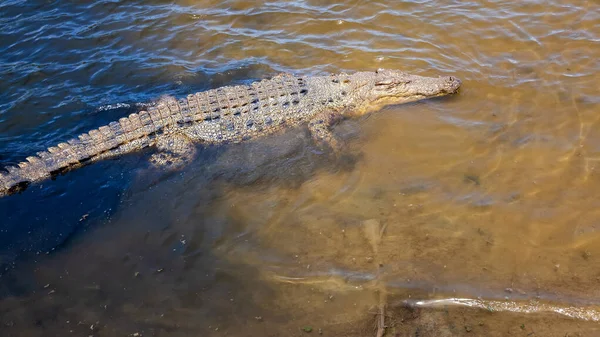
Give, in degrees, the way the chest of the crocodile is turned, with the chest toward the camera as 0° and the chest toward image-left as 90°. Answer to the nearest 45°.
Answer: approximately 270°
